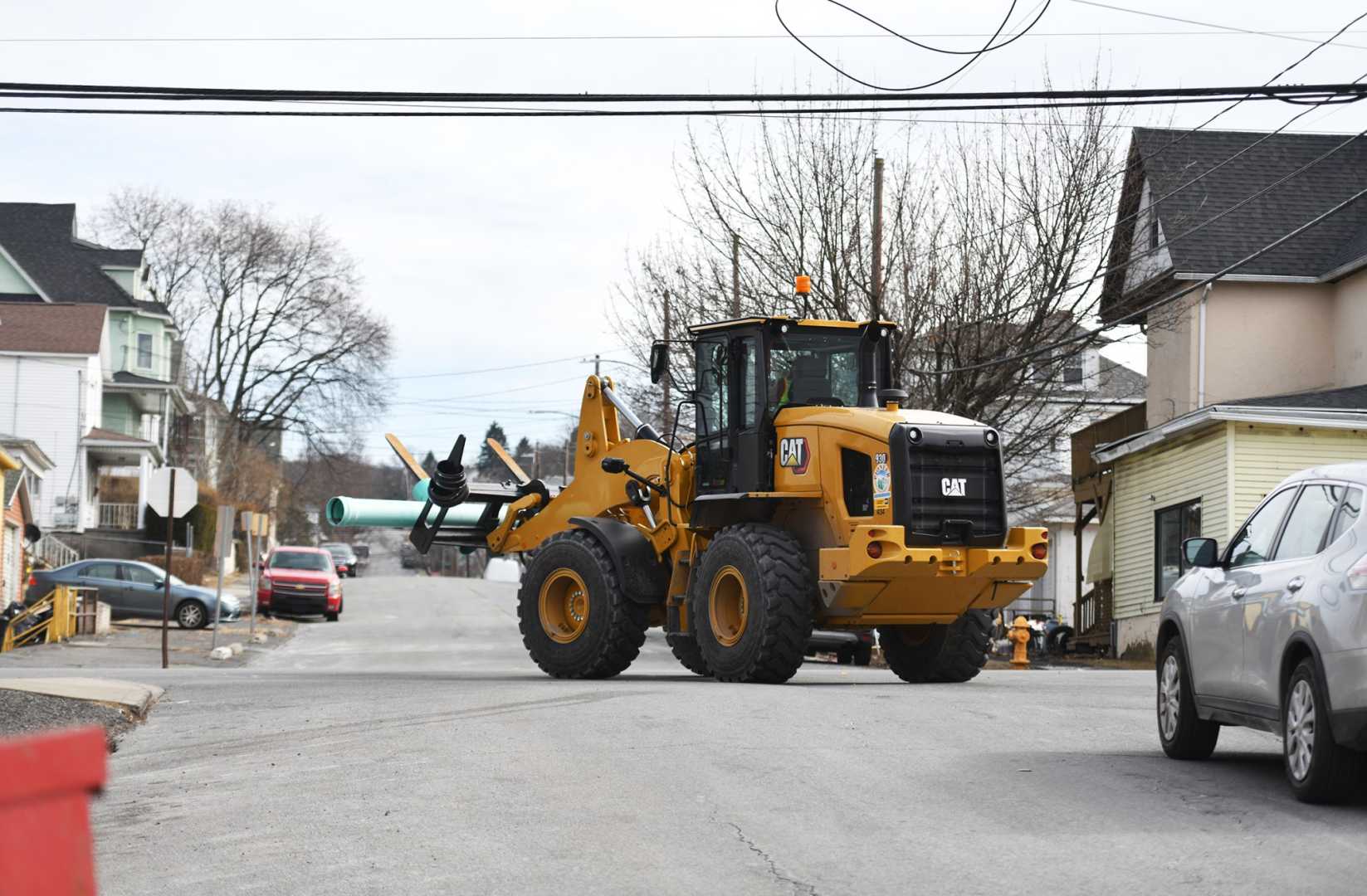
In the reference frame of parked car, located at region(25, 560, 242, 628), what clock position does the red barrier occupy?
The red barrier is roughly at 3 o'clock from the parked car.

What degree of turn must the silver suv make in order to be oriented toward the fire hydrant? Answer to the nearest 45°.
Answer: approximately 45° to its right

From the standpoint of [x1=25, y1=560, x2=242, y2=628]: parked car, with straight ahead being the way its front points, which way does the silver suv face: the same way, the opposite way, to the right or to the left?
to the left

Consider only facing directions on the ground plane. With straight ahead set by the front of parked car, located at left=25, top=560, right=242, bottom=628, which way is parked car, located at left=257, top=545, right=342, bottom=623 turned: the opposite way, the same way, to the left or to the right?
to the right

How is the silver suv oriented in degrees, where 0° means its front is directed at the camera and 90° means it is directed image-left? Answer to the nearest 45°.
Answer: approximately 135°

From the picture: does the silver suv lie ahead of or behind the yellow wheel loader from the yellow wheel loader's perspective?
behind

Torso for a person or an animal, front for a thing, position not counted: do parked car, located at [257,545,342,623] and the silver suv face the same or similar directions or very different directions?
very different directions

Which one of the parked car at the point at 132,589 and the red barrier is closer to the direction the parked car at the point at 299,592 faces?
the red barrier

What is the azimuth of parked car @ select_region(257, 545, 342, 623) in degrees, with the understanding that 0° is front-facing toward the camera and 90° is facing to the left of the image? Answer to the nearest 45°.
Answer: approximately 0°

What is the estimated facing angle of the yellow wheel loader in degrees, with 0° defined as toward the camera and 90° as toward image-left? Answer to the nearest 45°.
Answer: approximately 135°

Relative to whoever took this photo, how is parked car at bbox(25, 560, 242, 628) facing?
facing to the right of the viewer

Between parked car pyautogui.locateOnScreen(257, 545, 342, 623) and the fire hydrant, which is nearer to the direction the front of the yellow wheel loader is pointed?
the parked car
